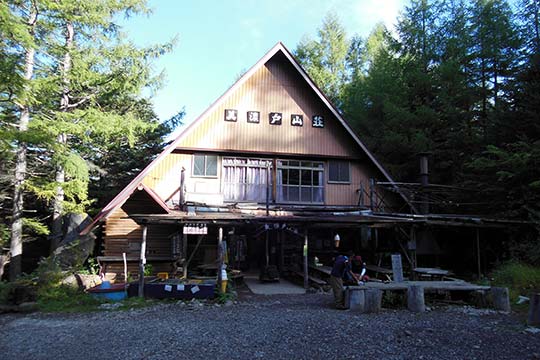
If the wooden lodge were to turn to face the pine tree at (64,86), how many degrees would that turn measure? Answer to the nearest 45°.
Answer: approximately 90° to its right

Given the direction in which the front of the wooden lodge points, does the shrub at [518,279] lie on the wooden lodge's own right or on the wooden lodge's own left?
on the wooden lodge's own left

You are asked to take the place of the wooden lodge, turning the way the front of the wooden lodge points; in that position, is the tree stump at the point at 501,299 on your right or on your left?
on your left

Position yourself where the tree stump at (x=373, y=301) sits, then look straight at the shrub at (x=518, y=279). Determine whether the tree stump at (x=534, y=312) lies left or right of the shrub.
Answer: right

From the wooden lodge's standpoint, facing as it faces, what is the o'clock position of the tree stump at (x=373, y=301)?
The tree stump is roughly at 11 o'clock from the wooden lodge.

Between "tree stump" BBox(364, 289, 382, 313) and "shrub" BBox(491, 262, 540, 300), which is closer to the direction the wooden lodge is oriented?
the tree stump

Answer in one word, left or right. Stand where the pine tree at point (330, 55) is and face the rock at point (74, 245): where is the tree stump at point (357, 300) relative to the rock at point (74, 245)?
left

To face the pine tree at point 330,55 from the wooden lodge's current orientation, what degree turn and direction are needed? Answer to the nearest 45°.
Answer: approximately 180°

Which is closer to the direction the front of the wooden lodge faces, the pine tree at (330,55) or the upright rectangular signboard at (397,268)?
the upright rectangular signboard

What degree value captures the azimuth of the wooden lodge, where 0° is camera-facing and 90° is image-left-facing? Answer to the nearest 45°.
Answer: approximately 0°

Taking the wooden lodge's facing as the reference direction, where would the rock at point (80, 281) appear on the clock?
The rock is roughly at 2 o'clock from the wooden lodge.

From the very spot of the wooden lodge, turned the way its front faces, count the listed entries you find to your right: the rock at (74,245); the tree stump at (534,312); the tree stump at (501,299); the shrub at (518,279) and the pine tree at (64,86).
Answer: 2
